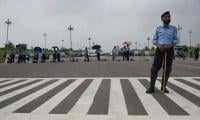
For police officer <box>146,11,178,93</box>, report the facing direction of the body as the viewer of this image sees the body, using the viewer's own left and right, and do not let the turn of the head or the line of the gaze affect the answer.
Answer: facing the viewer
